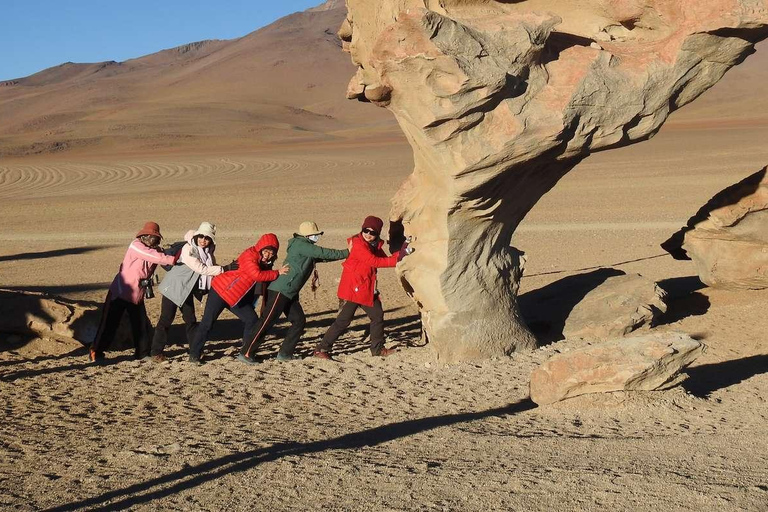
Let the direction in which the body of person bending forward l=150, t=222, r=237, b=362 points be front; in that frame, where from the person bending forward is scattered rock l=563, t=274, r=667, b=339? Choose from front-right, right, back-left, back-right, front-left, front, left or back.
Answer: front-left

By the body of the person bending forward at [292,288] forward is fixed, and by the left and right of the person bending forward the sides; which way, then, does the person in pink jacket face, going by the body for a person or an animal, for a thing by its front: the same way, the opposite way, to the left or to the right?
the same way

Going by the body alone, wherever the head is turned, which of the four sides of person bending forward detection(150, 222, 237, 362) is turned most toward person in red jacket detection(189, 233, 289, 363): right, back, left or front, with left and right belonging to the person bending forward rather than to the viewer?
front

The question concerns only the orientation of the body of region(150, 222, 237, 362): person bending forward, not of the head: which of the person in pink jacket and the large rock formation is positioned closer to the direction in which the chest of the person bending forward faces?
the large rock formation

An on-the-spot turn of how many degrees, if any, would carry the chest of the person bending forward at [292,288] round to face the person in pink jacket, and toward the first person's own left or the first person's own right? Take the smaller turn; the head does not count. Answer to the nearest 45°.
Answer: approximately 180°

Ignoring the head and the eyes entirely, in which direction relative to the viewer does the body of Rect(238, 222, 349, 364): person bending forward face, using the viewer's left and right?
facing to the right of the viewer

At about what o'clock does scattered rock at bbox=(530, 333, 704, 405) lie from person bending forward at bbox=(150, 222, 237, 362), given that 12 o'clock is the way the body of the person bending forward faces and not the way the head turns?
The scattered rock is roughly at 12 o'clock from the person bending forward.

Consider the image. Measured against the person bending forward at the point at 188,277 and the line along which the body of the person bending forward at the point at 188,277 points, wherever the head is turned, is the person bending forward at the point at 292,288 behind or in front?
in front

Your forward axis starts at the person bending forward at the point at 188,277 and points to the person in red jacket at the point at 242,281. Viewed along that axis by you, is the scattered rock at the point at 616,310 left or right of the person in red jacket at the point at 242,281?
left

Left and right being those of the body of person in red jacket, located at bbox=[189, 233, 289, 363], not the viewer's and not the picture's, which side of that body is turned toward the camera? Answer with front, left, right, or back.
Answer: right

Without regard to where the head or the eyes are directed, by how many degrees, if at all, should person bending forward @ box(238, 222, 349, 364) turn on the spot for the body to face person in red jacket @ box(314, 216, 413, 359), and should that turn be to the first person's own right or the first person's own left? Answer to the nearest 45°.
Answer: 0° — they already face them

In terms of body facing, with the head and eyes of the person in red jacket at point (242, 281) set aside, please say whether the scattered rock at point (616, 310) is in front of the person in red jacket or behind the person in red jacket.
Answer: in front

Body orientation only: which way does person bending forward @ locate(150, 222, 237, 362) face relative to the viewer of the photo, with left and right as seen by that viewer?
facing the viewer and to the right of the viewer

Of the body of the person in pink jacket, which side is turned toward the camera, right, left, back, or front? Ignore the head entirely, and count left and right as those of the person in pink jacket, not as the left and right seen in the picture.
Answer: right

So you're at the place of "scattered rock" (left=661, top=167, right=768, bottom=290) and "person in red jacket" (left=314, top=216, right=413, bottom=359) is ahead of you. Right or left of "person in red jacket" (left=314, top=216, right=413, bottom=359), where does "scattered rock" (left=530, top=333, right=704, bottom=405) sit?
left

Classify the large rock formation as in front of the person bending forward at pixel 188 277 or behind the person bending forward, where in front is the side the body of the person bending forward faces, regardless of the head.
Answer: in front

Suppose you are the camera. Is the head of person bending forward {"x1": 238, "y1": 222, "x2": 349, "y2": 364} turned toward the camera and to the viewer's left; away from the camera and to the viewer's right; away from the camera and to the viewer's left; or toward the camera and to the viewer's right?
toward the camera and to the viewer's right

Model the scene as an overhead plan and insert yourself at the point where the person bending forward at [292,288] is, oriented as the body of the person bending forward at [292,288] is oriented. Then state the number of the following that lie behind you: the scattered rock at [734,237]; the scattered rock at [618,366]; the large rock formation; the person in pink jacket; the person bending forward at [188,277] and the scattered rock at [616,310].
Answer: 2
